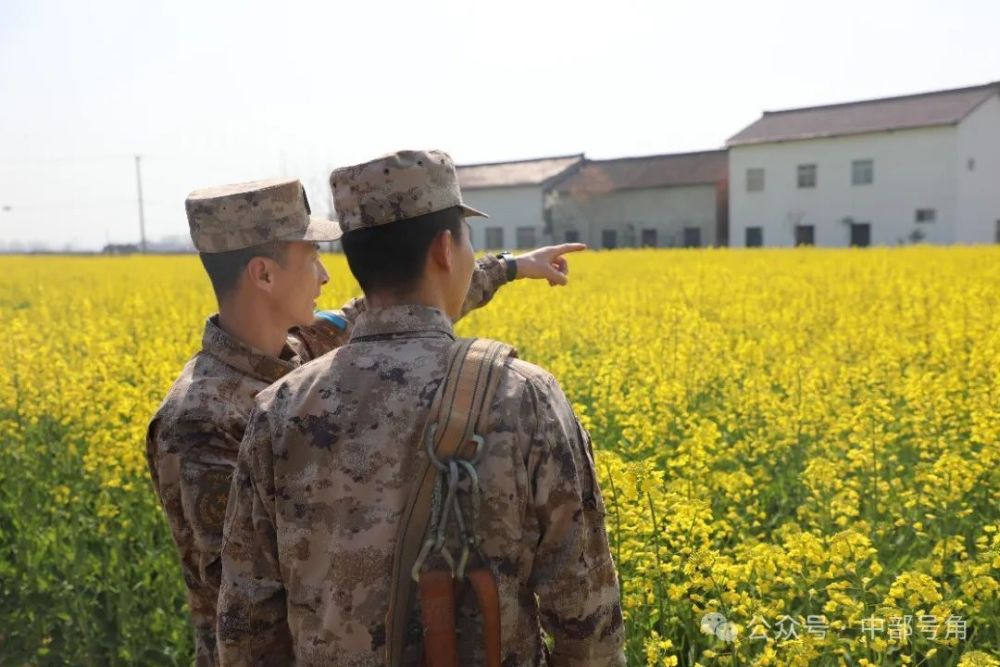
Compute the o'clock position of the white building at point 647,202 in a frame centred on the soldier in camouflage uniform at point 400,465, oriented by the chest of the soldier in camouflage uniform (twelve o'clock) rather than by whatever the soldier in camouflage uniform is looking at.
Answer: The white building is roughly at 11 o'clock from the soldier in camouflage uniform.

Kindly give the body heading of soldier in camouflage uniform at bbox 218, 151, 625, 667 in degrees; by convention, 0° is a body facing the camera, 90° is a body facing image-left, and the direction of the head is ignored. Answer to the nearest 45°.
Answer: approximately 225°

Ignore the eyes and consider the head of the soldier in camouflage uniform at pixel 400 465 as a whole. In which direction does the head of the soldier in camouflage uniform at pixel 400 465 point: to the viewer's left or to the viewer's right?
to the viewer's right

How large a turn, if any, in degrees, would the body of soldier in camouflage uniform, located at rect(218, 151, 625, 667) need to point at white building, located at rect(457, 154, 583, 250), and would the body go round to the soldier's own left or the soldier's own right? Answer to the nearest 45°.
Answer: approximately 45° to the soldier's own left
